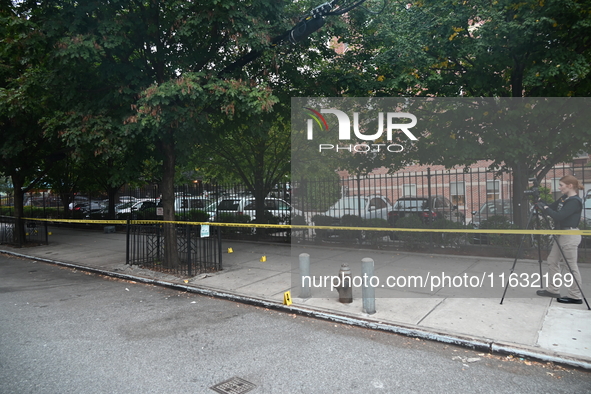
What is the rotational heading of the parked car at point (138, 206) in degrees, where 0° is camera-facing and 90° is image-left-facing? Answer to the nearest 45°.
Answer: approximately 45°

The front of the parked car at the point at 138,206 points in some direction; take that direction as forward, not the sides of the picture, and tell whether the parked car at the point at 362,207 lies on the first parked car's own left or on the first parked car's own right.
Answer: on the first parked car's own left

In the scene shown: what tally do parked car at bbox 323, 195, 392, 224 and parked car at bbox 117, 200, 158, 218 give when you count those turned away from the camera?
0

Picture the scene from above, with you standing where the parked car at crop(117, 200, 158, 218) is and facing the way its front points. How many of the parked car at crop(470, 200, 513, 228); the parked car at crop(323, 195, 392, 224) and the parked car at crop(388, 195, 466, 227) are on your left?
3

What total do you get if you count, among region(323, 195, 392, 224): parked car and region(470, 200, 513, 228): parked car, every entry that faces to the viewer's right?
0

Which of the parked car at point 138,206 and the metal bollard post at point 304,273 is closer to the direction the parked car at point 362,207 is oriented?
the metal bollard post

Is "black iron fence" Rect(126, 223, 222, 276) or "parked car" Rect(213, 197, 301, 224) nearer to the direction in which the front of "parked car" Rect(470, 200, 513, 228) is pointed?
the black iron fence

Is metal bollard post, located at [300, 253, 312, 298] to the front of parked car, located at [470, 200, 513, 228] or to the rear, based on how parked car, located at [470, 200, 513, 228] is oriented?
to the front

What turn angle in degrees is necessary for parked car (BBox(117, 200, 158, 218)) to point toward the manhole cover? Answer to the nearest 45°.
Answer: approximately 45° to its left

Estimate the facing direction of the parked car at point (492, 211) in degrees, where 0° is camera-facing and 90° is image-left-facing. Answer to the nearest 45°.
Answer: approximately 45°

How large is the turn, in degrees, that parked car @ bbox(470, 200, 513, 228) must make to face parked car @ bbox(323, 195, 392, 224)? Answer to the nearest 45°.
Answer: approximately 45° to its right

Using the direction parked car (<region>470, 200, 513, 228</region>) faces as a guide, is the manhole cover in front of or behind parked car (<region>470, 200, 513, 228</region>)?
in front
